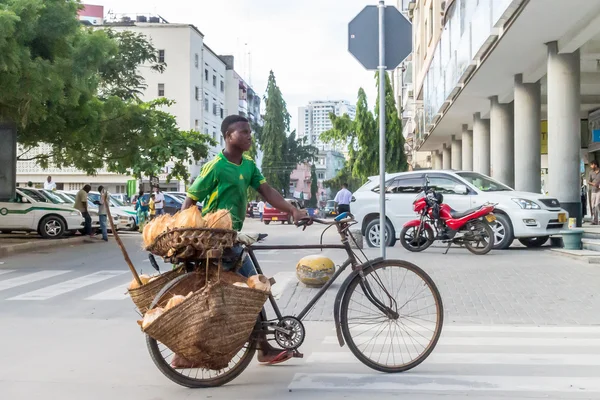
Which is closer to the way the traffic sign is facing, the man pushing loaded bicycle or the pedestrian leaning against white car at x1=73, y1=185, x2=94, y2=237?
the pedestrian leaning against white car

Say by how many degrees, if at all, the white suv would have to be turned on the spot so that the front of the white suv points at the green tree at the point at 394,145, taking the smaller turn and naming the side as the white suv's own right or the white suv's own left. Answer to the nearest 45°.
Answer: approximately 135° to the white suv's own left

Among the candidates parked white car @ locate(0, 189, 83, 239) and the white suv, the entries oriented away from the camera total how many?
0

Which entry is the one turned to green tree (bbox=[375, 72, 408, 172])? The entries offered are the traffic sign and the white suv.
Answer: the traffic sign

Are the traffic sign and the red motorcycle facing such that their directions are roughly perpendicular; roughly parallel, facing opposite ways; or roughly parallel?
roughly perpendicular

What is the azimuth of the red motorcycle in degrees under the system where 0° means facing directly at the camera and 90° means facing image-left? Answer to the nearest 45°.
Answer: approximately 90°

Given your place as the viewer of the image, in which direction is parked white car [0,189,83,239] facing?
facing to the right of the viewer

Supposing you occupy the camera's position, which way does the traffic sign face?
facing away from the viewer

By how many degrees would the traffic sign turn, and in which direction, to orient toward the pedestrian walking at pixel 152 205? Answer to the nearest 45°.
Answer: approximately 45° to its left
